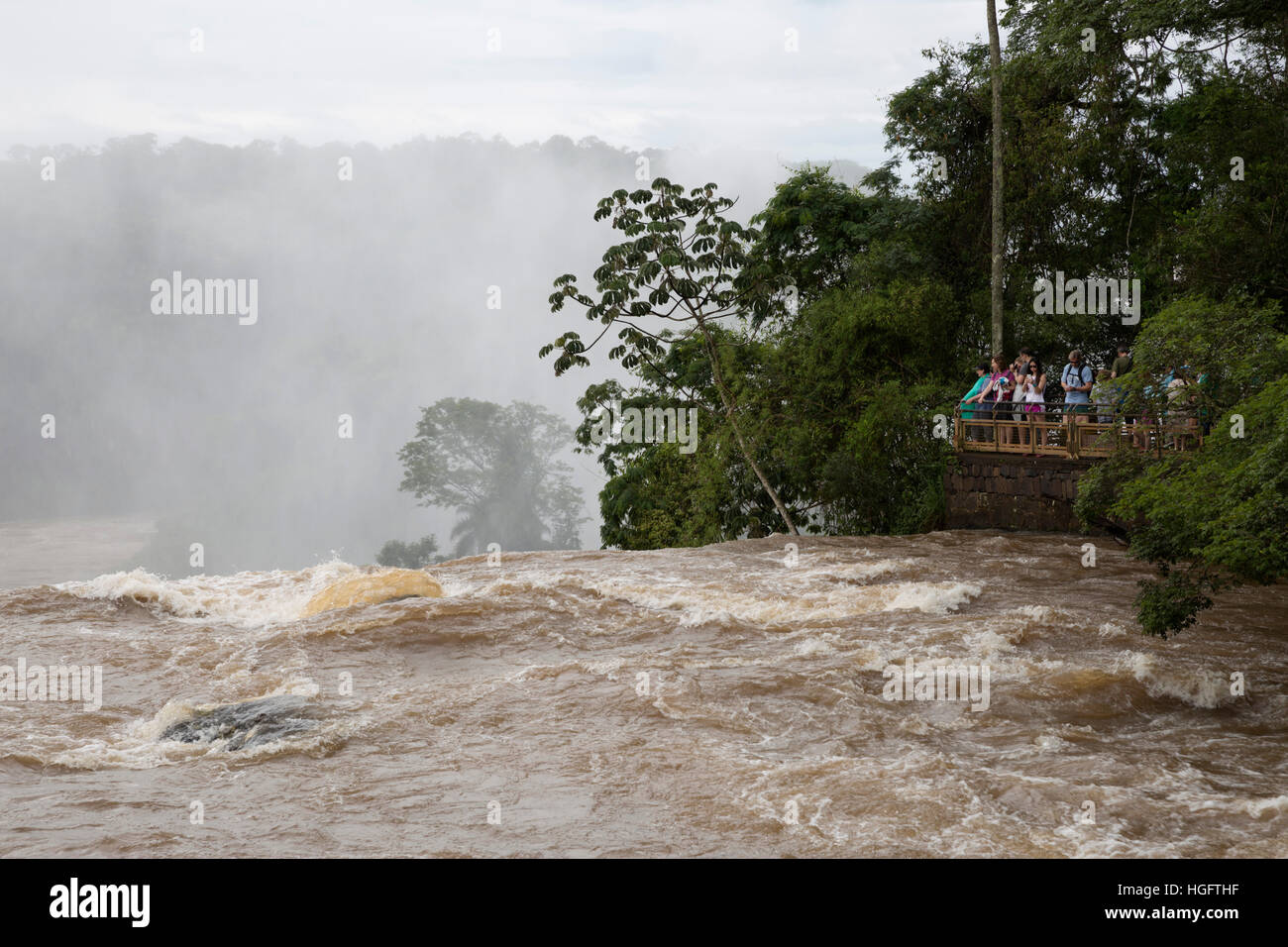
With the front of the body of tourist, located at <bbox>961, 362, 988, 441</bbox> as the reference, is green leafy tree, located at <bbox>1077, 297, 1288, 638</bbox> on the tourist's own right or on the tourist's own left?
on the tourist's own left

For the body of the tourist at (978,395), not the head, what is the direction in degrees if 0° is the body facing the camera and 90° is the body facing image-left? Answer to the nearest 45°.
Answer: approximately 90°

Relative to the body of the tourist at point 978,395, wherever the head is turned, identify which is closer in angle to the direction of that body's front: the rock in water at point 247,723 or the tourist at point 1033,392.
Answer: the rock in water
